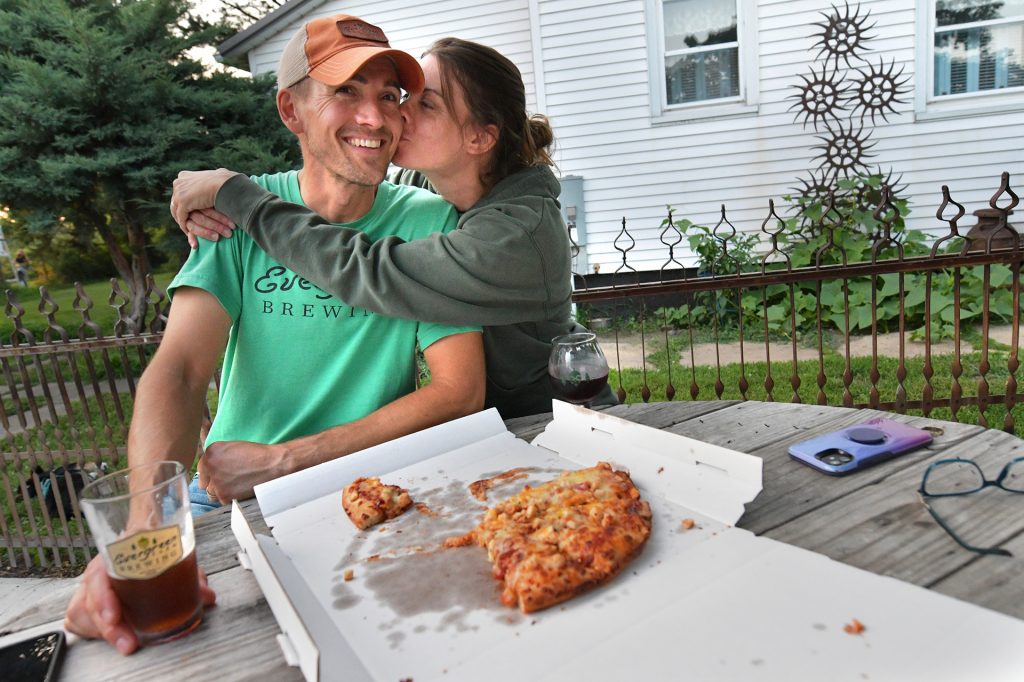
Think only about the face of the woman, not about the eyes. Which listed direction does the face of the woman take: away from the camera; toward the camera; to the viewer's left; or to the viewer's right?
to the viewer's left

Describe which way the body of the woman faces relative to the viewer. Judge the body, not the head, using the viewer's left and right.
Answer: facing to the left of the viewer

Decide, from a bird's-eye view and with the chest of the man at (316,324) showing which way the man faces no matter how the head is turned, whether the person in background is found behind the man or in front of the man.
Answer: behind

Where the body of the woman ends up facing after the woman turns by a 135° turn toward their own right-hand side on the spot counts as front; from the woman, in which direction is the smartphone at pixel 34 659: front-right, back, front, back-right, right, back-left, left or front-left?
back

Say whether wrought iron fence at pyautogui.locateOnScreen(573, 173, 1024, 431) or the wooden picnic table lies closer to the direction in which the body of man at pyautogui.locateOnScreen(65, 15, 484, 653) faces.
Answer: the wooden picnic table

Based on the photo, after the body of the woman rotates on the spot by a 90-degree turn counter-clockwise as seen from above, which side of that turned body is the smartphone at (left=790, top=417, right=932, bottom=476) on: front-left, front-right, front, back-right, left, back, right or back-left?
front-left

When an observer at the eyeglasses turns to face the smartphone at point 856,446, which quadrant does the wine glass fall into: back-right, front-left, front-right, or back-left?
front-left

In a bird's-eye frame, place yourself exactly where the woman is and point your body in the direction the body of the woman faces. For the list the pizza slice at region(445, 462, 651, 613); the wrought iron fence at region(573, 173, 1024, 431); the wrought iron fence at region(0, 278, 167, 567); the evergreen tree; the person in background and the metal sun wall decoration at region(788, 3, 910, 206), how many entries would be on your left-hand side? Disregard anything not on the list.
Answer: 1

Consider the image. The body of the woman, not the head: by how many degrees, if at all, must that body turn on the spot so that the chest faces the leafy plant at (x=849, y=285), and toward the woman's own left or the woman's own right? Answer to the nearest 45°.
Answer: approximately 135° to the woman's own right

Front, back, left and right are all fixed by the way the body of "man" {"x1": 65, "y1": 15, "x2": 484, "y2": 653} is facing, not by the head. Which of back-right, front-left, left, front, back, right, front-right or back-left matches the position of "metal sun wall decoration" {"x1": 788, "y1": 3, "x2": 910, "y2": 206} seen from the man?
back-left

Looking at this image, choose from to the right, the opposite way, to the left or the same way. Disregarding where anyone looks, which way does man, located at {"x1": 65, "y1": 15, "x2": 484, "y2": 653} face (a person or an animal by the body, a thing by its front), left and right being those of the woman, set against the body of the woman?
to the left

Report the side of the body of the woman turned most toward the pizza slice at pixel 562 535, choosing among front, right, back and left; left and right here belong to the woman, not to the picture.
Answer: left

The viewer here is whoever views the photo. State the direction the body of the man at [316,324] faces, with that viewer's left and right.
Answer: facing the viewer

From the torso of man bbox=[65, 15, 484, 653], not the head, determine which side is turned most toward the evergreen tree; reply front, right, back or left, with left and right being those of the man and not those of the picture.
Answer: back

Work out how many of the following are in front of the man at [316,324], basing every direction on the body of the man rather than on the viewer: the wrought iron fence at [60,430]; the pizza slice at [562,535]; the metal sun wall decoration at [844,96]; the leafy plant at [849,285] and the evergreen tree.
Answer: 1
